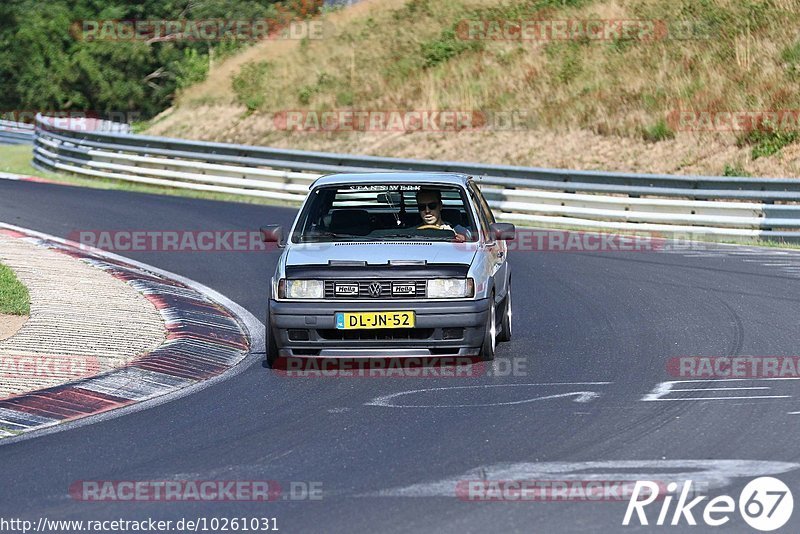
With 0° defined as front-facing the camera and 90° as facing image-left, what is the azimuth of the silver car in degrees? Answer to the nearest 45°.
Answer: approximately 0°

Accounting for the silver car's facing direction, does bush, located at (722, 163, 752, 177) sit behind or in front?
behind

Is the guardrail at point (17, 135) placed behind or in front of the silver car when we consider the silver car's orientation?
behind

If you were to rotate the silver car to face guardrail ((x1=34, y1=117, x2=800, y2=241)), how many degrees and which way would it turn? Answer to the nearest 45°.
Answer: approximately 180°

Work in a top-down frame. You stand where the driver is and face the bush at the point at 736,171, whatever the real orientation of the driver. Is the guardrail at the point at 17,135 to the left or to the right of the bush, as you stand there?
left
